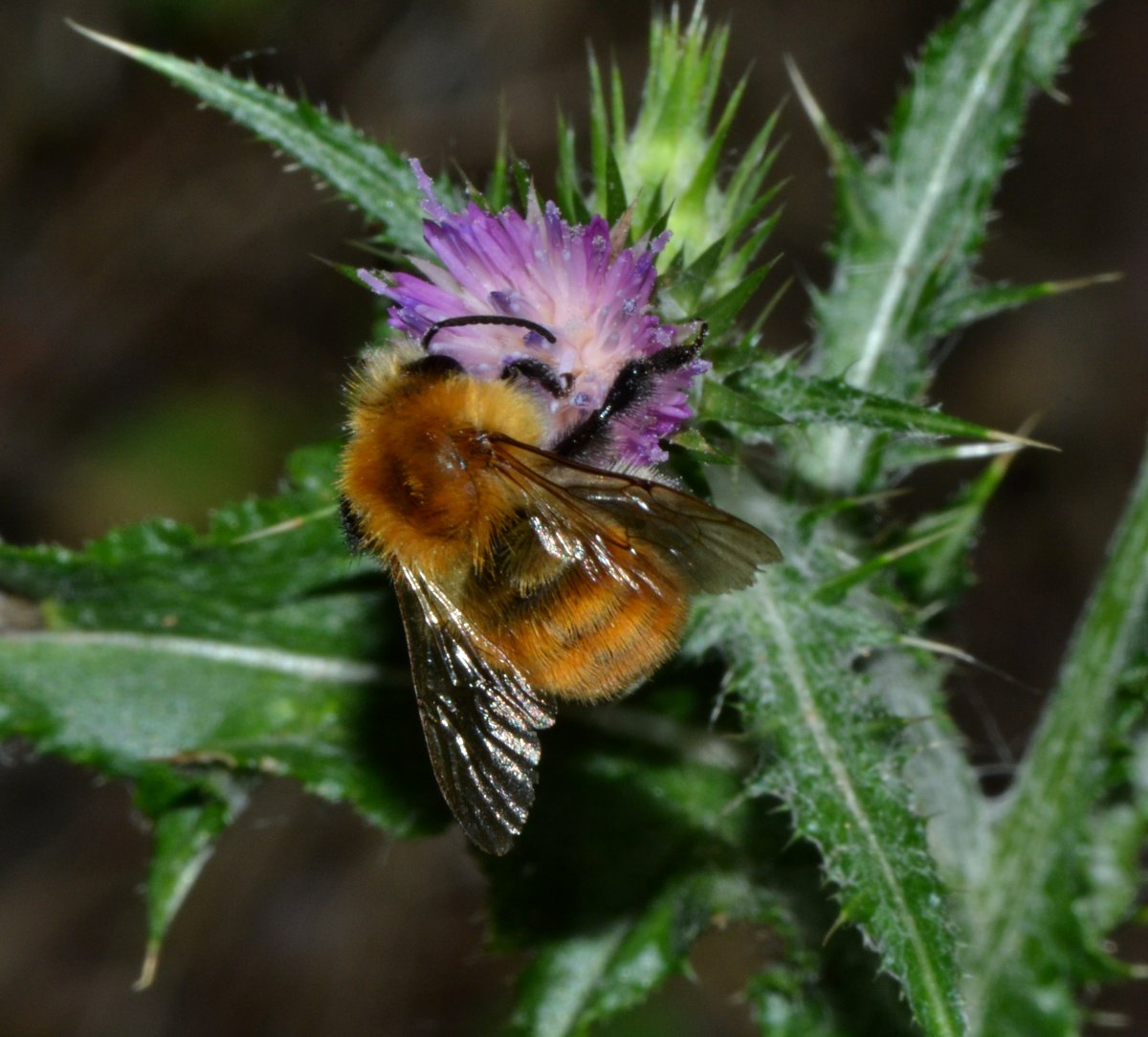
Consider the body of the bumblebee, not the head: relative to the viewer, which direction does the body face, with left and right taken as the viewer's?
facing away from the viewer and to the left of the viewer
